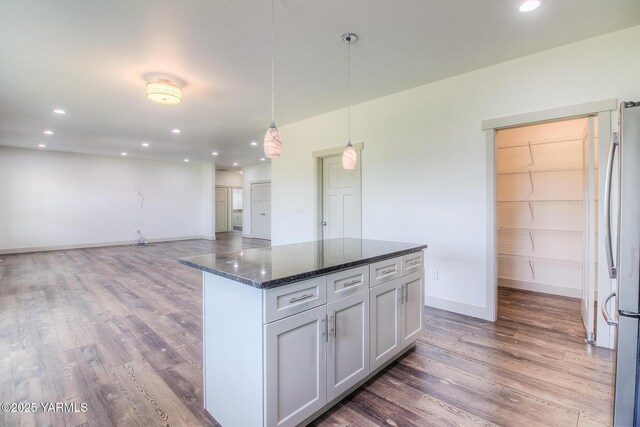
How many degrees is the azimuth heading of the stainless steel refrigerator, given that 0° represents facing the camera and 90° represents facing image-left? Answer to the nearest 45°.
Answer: approximately 90°

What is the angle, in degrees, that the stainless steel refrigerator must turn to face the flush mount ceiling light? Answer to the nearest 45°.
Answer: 0° — it already faces it
